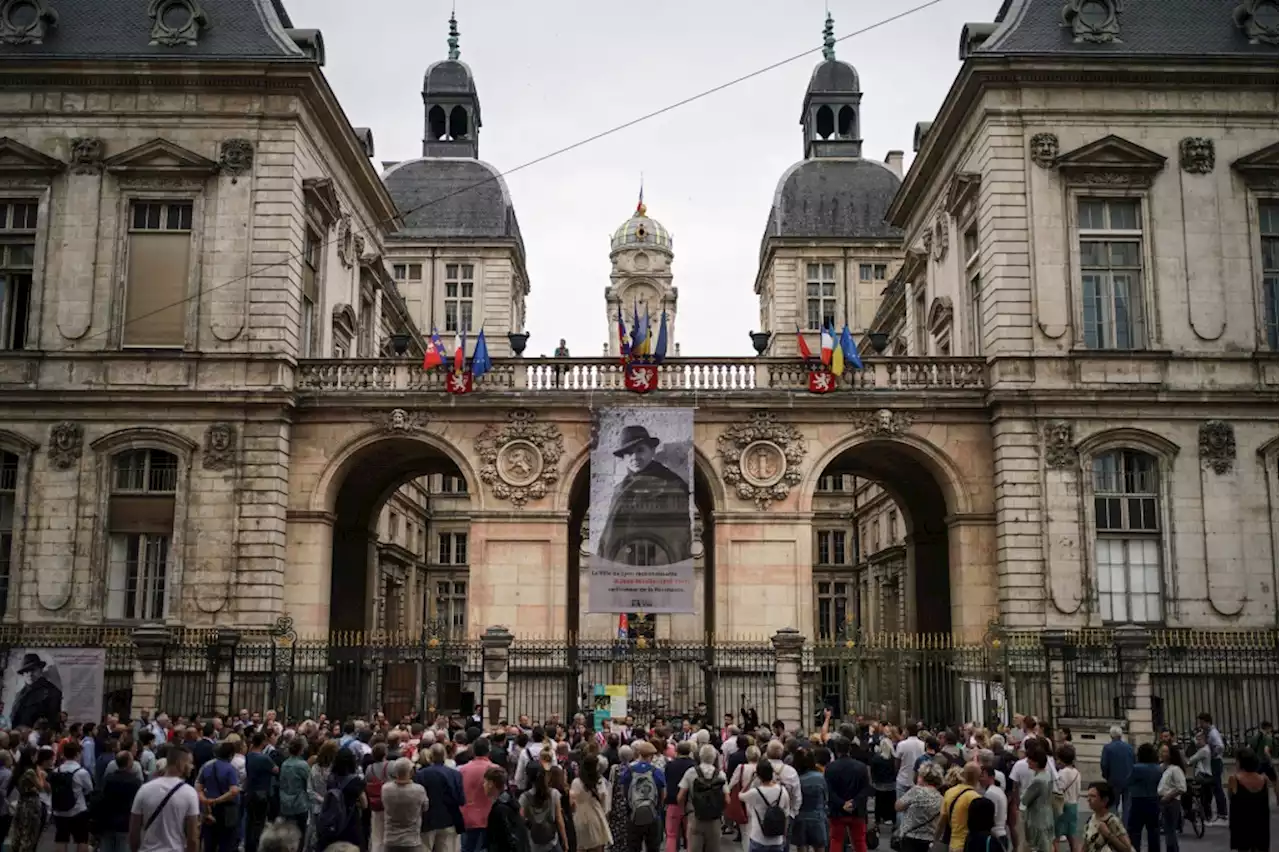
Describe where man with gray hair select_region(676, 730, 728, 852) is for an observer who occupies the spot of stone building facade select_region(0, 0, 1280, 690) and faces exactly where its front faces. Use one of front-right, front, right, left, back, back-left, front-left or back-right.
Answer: front

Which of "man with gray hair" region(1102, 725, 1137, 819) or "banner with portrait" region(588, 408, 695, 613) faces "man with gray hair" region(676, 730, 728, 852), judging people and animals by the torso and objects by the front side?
the banner with portrait

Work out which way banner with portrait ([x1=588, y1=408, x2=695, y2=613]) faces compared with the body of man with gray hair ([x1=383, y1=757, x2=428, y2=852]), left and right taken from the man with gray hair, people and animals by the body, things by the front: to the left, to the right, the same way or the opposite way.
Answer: the opposite way

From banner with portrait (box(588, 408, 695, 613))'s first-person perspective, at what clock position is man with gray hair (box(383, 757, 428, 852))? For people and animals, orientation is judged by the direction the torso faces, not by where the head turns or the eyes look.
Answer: The man with gray hair is roughly at 12 o'clock from the banner with portrait.

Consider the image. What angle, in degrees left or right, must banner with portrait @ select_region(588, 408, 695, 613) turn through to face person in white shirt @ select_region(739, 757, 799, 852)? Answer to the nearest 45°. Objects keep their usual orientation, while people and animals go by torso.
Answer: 0° — it already faces them

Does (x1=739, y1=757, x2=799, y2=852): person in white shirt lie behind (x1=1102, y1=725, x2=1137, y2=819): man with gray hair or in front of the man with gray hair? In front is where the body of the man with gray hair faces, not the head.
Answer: behind

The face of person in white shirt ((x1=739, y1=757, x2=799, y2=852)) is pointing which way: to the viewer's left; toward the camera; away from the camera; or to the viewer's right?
away from the camera

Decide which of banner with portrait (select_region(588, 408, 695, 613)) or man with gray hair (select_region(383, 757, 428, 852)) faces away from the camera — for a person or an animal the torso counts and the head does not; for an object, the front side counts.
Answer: the man with gray hair

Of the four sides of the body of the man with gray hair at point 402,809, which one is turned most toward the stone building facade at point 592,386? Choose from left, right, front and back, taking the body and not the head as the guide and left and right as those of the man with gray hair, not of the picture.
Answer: front

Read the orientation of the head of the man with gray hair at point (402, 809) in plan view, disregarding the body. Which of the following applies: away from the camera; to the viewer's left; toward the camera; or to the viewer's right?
away from the camera

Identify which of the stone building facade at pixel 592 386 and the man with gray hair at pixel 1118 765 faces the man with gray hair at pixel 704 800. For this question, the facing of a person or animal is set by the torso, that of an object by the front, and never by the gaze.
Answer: the stone building facade

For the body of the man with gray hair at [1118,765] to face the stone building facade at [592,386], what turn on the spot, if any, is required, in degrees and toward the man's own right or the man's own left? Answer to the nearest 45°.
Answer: approximately 45° to the man's own left

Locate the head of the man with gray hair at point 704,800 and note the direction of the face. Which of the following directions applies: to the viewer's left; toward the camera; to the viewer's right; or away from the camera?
away from the camera

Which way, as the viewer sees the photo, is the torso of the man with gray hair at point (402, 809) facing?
away from the camera
